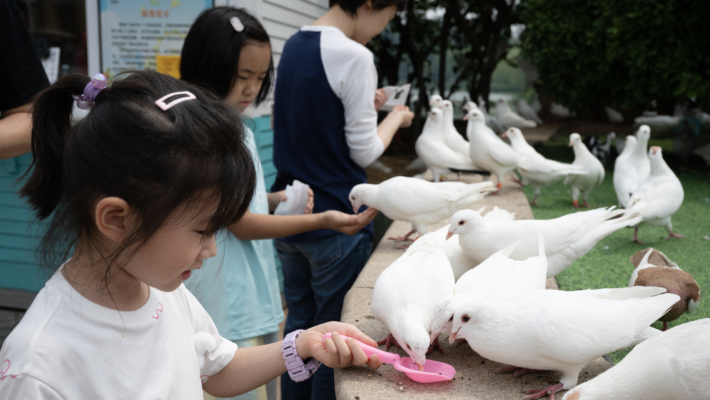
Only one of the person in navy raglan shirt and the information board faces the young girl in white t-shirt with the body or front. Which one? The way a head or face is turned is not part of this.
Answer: the information board

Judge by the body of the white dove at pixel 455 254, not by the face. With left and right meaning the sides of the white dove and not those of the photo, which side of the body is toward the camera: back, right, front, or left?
left

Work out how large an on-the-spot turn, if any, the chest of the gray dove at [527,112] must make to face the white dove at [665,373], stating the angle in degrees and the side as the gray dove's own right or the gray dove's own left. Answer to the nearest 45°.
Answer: approximately 90° to the gray dove's own left

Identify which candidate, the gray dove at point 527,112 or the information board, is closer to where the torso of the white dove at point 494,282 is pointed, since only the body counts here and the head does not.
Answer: the information board

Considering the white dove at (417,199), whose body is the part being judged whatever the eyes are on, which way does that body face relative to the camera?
to the viewer's left

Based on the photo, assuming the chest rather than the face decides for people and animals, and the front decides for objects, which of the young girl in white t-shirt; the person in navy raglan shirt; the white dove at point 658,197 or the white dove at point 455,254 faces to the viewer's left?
the white dove at point 455,254

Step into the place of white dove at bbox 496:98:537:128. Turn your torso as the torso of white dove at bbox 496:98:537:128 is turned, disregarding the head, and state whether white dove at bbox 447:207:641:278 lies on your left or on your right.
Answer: on your left
